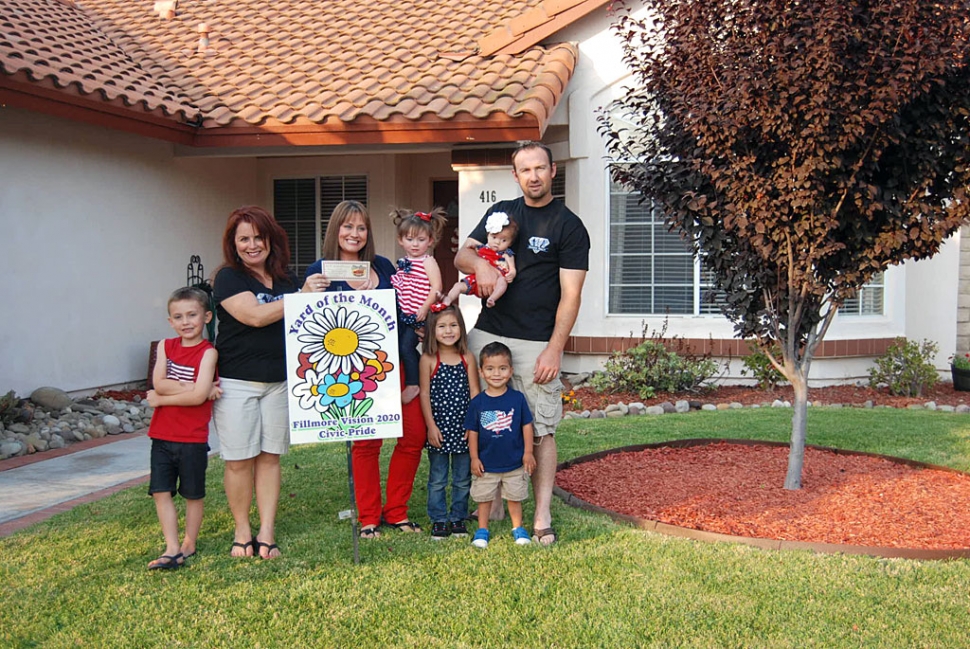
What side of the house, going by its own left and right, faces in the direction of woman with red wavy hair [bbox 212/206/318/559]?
front

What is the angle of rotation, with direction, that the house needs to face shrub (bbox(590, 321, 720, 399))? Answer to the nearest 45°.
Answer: approximately 90° to its left

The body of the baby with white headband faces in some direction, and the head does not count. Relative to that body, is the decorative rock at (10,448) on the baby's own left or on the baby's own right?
on the baby's own right

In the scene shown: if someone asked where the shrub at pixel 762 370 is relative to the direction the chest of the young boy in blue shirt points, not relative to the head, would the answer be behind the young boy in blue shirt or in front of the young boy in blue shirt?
behind

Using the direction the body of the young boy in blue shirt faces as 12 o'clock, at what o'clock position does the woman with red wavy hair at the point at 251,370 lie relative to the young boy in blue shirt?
The woman with red wavy hair is roughly at 3 o'clock from the young boy in blue shirt.

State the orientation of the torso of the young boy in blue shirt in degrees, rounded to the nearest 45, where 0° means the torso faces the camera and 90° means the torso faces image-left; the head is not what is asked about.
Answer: approximately 0°

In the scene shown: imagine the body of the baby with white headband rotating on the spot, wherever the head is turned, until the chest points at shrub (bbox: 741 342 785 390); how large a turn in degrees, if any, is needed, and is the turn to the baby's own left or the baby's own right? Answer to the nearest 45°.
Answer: approximately 180°

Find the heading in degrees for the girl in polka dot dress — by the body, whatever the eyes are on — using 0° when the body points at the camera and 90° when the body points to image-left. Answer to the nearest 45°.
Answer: approximately 0°

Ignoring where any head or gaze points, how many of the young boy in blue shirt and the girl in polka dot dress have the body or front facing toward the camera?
2

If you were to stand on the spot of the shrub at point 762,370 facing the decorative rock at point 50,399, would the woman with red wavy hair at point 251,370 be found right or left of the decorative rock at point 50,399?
left
